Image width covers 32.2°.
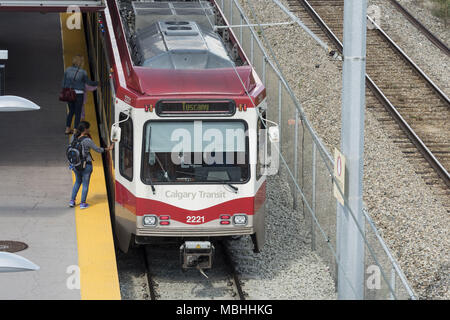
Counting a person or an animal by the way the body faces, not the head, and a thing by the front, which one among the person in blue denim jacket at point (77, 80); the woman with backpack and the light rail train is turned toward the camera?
the light rail train

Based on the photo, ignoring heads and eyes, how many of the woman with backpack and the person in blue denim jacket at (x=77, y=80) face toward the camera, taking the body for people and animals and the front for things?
0

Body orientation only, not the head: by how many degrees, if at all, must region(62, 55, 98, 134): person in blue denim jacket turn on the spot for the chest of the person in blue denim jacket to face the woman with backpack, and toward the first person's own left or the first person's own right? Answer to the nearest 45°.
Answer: approximately 135° to the first person's own right

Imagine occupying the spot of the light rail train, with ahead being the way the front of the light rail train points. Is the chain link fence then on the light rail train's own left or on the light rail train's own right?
on the light rail train's own left

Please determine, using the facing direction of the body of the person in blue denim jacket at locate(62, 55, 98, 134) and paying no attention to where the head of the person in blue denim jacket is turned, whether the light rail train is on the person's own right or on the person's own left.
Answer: on the person's own right

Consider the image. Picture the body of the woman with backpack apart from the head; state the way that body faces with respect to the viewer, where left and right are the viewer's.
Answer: facing away from the viewer and to the right of the viewer

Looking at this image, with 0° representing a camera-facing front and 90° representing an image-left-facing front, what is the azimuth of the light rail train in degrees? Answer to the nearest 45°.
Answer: approximately 0°

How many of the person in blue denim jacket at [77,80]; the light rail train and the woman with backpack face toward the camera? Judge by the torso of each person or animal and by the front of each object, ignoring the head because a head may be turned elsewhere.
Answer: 1

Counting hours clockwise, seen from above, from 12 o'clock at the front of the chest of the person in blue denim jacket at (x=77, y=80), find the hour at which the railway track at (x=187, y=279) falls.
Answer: The railway track is roughly at 4 o'clock from the person in blue denim jacket.

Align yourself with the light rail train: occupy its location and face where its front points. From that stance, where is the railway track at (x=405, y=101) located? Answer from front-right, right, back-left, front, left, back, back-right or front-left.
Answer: back-left

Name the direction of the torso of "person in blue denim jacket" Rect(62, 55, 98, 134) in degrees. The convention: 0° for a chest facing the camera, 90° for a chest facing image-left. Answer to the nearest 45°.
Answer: approximately 225°

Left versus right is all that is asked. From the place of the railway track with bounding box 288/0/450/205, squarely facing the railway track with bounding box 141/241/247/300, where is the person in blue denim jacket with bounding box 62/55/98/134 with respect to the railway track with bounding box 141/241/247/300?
right
